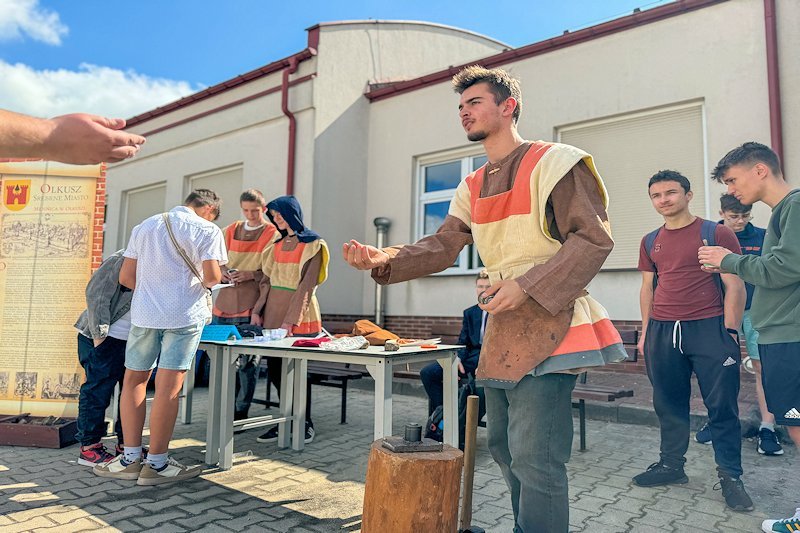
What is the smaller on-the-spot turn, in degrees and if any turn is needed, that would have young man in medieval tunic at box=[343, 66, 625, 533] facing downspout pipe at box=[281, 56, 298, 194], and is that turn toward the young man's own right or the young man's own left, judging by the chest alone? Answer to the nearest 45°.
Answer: approximately 90° to the young man's own right

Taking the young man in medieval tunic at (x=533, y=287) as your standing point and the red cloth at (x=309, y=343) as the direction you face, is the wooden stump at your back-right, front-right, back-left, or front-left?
front-left

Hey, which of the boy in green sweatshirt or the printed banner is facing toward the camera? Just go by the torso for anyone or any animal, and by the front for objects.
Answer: the printed banner

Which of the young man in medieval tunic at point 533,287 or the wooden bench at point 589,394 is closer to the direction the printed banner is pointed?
the young man in medieval tunic

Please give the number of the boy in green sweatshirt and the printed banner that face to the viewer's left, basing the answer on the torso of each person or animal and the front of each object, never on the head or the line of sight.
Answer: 1

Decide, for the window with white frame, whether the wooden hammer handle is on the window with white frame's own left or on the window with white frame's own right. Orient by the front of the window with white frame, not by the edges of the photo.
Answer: on the window with white frame's own left

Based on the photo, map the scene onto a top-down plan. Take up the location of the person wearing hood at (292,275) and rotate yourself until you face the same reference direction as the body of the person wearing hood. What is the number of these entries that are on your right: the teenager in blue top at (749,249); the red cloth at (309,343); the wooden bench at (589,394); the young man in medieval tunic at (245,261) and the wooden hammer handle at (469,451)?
1

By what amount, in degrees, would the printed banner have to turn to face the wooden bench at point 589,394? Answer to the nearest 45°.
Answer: approximately 45° to its left

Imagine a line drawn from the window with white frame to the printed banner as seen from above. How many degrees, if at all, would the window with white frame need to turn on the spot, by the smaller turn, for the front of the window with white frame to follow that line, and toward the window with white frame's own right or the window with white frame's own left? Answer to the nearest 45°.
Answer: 0° — it already faces it

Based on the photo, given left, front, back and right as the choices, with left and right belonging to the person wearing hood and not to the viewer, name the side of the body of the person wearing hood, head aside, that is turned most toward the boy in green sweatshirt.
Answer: left

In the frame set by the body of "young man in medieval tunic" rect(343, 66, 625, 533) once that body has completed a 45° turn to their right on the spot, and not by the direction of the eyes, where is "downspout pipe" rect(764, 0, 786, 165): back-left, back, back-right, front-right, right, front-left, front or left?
back-right

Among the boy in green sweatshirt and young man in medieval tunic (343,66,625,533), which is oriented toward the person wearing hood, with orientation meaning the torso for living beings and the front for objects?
the boy in green sweatshirt

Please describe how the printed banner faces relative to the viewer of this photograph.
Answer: facing the viewer

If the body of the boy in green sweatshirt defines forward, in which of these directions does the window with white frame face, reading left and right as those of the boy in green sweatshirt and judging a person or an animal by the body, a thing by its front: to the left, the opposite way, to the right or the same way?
to the left

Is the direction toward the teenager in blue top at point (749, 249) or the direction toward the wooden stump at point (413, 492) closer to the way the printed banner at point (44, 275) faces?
the wooden stump

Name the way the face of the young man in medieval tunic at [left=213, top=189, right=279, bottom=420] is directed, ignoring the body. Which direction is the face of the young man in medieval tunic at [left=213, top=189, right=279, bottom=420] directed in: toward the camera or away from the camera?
toward the camera

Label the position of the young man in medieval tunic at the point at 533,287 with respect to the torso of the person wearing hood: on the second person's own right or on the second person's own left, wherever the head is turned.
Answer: on the second person's own left

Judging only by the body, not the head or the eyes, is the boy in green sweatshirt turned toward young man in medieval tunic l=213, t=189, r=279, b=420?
yes
